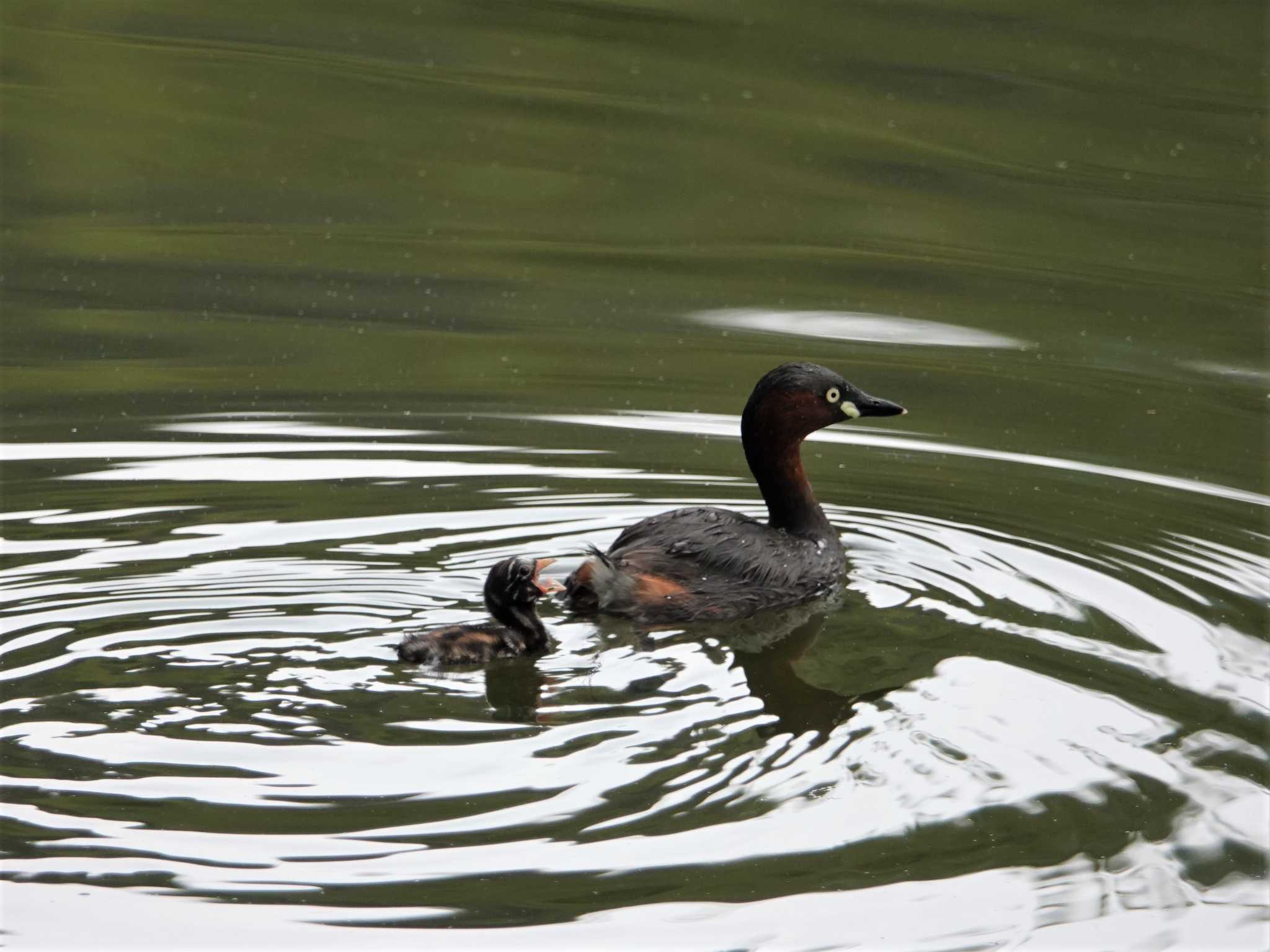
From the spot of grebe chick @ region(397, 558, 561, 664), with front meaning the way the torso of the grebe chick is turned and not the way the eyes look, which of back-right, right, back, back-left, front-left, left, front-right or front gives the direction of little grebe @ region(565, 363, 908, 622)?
front-left

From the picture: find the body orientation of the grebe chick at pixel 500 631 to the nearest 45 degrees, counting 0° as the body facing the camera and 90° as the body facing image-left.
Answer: approximately 270°
